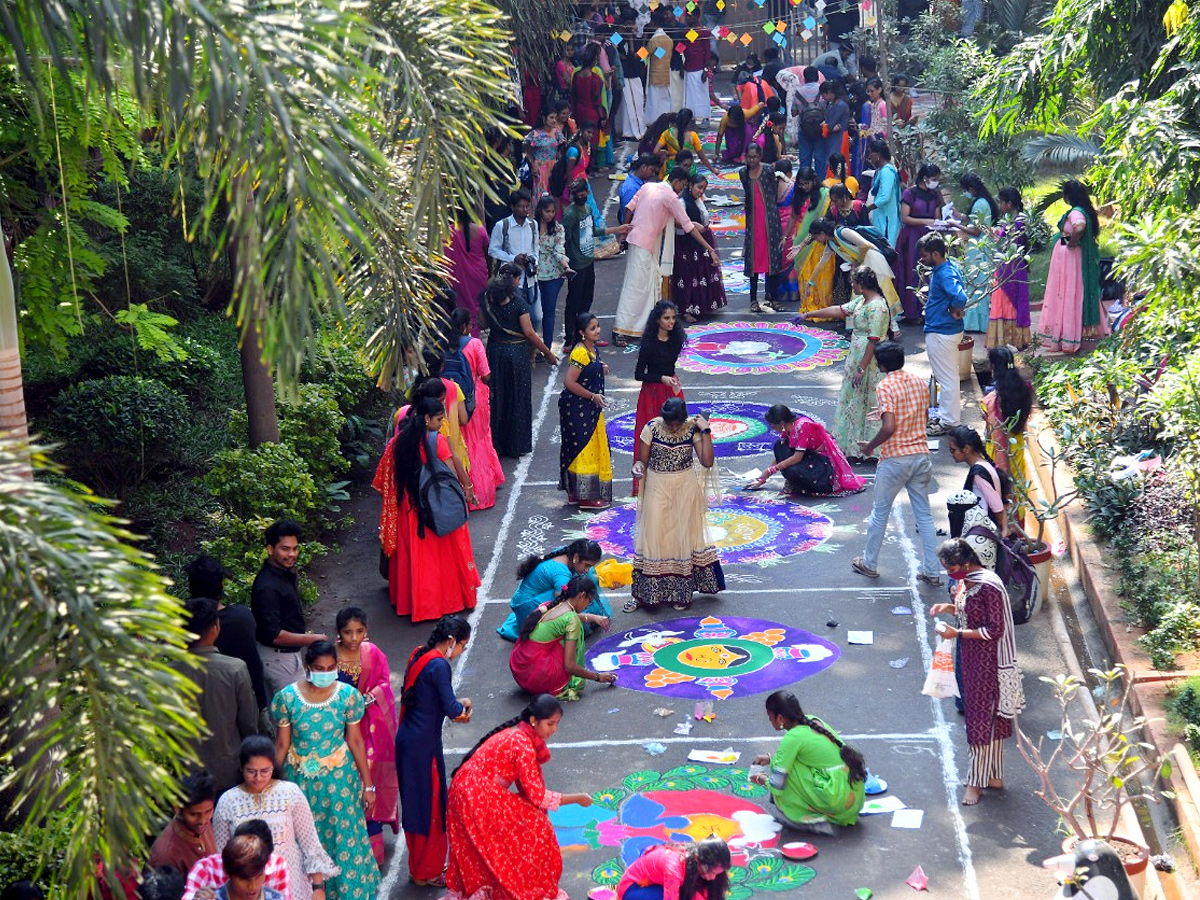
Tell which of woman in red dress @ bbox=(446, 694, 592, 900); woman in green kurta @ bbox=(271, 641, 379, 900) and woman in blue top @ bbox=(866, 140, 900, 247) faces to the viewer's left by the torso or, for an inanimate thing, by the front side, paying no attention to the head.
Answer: the woman in blue top

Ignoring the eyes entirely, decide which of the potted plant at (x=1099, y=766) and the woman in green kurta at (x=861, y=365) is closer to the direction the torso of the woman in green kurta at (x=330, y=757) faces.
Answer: the potted plant

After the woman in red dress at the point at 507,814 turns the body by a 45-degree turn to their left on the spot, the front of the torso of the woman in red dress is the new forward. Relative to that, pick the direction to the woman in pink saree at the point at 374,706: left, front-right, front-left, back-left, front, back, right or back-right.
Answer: left

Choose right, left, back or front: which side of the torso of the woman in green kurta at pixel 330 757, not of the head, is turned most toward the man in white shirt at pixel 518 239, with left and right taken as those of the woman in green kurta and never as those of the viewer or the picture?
back

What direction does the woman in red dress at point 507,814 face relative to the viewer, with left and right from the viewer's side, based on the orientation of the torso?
facing to the right of the viewer

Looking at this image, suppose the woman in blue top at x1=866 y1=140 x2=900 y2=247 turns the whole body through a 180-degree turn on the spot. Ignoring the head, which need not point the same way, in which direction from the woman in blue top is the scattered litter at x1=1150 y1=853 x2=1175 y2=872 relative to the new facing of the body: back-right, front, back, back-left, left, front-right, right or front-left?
right

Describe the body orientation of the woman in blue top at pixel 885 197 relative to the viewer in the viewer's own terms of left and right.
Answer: facing to the left of the viewer

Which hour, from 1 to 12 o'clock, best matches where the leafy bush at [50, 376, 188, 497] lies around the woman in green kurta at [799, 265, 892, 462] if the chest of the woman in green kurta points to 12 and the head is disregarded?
The leafy bush is roughly at 1 o'clock from the woman in green kurta.

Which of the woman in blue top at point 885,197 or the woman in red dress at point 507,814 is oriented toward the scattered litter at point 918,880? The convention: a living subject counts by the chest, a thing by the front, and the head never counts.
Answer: the woman in red dress

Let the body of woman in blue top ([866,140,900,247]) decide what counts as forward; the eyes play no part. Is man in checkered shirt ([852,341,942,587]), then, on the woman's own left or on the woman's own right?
on the woman's own left

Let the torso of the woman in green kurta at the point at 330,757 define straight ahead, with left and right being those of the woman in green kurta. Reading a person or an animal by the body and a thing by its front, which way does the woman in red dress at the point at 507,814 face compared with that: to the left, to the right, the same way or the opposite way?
to the left

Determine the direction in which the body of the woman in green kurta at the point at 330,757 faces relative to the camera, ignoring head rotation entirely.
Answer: toward the camera

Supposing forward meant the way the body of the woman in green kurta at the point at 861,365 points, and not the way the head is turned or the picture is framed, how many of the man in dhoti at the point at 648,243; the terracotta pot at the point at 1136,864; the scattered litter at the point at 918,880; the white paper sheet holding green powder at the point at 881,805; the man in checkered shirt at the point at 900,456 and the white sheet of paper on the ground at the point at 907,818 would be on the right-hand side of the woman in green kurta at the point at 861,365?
1

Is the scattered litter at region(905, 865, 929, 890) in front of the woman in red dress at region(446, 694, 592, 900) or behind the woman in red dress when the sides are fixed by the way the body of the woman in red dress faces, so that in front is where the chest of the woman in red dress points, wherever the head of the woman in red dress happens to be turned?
in front

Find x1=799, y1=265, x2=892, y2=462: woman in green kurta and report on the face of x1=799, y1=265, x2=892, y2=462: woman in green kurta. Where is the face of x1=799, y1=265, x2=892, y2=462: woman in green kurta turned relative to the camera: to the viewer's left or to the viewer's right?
to the viewer's left
